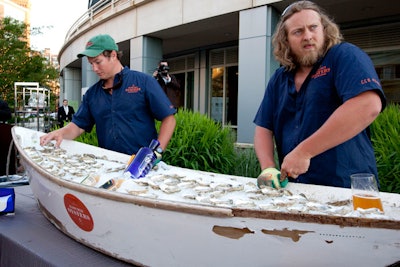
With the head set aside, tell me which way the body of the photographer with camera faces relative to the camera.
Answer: toward the camera

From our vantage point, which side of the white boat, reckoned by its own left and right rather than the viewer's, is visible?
left

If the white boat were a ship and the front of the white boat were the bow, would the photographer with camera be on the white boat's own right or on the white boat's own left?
on the white boat's own right

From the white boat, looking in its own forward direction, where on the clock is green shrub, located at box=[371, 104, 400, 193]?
The green shrub is roughly at 4 o'clock from the white boat.

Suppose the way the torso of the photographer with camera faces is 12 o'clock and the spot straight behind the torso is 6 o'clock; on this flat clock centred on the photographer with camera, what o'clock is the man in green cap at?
The man in green cap is roughly at 12 o'clock from the photographer with camera.

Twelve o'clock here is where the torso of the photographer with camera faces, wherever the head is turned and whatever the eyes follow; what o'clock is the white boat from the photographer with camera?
The white boat is roughly at 12 o'clock from the photographer with camera.

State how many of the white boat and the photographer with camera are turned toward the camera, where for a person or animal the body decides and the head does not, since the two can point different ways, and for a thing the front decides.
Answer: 1

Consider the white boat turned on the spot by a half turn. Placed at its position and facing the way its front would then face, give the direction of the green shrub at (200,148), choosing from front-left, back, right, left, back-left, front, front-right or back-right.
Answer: left

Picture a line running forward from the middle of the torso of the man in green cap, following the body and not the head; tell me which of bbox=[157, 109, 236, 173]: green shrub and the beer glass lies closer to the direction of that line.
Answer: the beer glass

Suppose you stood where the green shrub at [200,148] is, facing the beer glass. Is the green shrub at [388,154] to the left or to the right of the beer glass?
left

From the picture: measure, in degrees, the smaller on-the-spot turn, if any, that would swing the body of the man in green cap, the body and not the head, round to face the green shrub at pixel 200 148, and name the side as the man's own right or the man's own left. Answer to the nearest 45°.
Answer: approximately 180°

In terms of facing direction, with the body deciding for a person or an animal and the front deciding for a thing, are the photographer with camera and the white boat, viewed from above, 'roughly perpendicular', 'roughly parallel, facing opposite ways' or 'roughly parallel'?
roughly perpendicular
